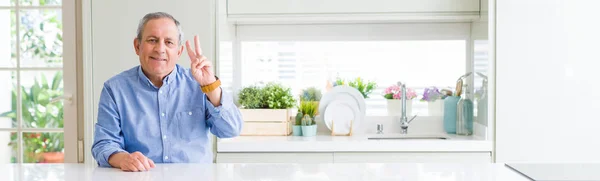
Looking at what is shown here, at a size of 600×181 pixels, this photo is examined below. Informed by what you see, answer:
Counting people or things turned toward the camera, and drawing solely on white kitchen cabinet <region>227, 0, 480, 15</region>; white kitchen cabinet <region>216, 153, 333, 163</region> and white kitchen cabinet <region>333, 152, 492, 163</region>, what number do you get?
3

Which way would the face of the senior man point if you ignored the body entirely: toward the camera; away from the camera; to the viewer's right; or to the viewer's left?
toward the camera

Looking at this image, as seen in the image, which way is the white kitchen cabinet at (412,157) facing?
toward the camera

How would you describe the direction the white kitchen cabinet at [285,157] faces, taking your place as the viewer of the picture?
facing the viewer

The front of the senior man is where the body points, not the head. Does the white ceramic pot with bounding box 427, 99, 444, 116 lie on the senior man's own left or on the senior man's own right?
on the senior man's own left

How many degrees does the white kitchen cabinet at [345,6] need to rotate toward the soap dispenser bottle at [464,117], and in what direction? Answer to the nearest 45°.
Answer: approximately 90° to its left

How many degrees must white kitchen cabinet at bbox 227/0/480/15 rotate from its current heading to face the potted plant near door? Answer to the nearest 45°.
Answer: approximately 90° to its right

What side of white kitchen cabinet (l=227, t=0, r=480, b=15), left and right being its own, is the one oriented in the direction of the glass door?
right

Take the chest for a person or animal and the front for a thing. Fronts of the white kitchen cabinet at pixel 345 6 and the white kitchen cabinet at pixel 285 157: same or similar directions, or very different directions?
same or similar directions
